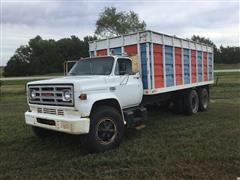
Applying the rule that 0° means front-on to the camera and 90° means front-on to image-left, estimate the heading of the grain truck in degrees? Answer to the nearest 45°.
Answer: approximately 45°
